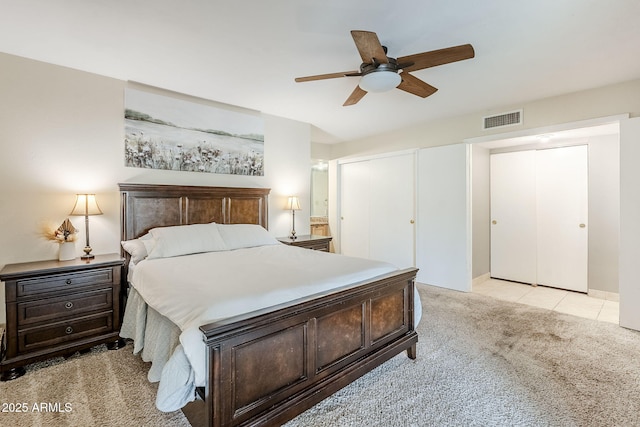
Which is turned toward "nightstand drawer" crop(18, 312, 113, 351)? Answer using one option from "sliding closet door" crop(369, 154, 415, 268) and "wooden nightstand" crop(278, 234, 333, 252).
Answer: the sliding closet door

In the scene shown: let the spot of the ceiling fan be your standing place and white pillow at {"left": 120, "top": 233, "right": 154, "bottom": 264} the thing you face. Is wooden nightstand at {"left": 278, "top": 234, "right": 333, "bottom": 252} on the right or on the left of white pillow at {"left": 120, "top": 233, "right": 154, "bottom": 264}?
right

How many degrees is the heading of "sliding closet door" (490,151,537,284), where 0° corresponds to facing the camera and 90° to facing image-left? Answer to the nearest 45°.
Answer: approximately 45°

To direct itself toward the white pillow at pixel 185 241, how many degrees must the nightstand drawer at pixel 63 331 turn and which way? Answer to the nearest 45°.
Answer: approximately 45° to its left
